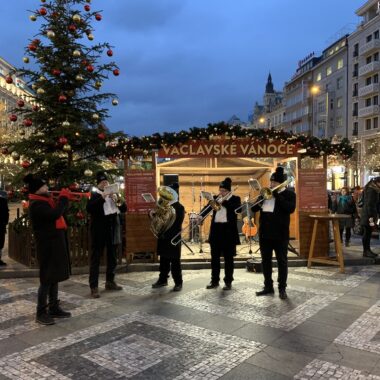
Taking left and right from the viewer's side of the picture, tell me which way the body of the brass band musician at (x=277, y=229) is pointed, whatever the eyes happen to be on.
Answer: facing the viewer and to the left of the viewer

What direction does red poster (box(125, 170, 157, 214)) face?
toward the camera

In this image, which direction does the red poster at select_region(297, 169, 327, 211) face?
toward the camera

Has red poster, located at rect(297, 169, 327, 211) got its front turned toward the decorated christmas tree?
no

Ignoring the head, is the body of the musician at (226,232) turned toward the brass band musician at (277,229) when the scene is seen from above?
no

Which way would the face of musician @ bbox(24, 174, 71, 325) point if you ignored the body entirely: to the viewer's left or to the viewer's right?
to the viewer's right

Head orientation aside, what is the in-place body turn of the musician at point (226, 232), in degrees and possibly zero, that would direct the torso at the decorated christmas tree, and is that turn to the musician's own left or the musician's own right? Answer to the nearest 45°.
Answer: approximately 90° to the musician's own right
